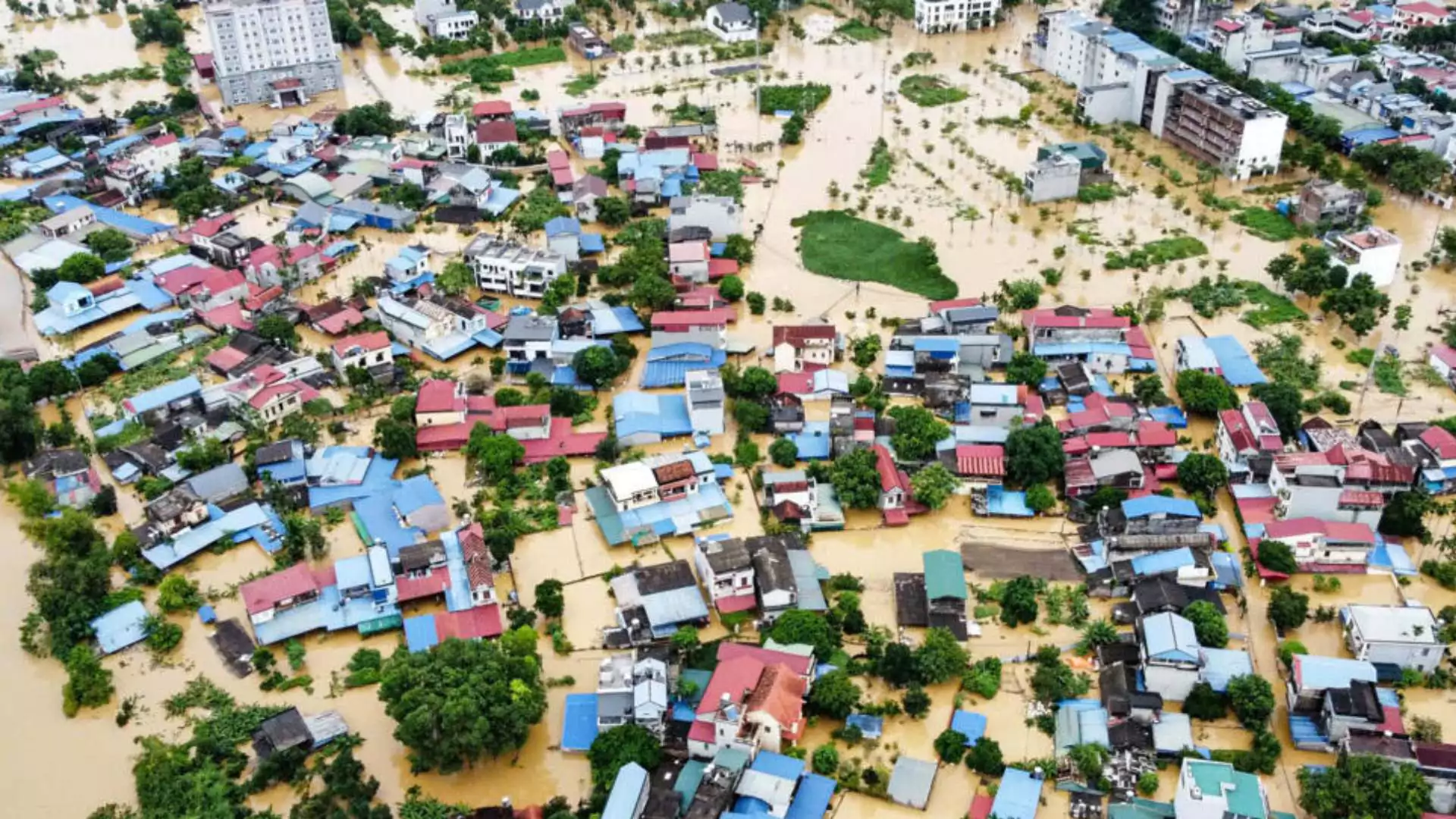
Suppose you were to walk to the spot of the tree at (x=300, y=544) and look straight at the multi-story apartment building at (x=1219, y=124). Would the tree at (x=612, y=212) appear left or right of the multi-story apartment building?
left

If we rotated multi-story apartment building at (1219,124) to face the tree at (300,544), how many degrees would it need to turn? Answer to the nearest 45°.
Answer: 0° — it already faces it

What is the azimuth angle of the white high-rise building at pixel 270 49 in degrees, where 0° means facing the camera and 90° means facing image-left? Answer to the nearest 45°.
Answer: approximately 0°

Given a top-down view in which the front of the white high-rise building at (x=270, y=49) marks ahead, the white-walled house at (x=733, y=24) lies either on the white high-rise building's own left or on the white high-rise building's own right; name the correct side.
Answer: on the white high-rise building's own left

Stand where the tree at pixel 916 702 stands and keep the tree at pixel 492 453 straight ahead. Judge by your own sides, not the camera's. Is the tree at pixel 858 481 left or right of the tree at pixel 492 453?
right

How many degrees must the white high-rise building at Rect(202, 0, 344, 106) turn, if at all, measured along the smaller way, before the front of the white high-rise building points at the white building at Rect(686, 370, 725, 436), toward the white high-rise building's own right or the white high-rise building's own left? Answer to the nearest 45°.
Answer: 0° — it already faces it
